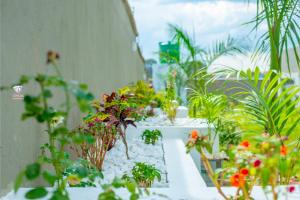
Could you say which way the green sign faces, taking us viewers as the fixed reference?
facing the viewer

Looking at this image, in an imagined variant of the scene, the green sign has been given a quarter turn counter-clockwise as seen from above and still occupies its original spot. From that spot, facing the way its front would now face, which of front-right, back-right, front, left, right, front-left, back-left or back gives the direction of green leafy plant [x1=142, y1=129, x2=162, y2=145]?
right

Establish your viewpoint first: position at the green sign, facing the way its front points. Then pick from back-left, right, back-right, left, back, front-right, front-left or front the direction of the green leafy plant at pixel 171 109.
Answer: front

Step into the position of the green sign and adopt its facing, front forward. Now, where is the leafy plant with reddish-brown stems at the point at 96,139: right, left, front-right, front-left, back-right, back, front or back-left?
front

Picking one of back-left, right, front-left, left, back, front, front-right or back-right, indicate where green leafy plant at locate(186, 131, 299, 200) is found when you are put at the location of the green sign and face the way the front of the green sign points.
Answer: front

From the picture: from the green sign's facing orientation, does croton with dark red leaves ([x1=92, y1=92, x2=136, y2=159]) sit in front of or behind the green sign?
in front

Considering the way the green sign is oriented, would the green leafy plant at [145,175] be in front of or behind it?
in front

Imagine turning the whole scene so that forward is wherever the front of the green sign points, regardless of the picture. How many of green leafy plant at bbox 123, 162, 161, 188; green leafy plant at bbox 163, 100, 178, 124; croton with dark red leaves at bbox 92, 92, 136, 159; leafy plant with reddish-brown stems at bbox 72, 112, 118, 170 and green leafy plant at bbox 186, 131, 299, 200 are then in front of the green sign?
5
